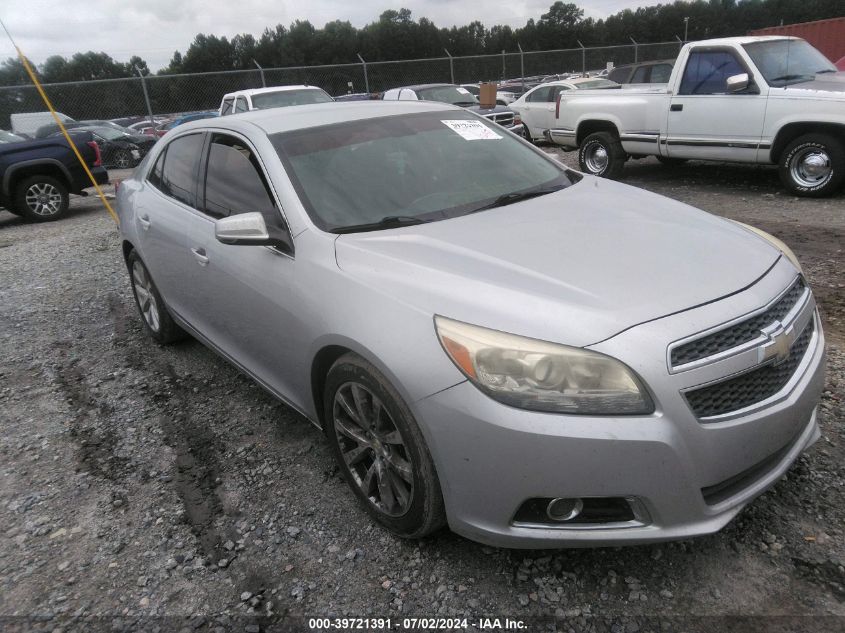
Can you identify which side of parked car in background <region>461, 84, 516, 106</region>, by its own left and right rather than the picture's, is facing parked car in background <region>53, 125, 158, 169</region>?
right

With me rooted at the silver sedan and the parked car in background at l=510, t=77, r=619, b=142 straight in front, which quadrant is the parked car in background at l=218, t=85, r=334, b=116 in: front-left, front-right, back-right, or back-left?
front-left

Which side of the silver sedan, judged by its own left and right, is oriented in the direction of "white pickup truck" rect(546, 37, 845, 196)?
left

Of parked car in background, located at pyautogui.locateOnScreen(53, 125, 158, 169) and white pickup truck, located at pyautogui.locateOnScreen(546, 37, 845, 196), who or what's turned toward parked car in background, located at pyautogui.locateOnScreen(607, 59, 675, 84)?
parked car in background, located at pyautogui.locateOnScreen(53, 125, 158, 169)

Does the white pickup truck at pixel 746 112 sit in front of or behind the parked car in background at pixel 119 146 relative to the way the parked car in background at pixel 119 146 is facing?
in front

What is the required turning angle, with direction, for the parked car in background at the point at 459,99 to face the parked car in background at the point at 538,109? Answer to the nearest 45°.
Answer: approximately 45° to its left

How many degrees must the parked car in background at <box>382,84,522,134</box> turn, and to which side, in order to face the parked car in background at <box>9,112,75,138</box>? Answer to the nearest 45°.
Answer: approximately 135° to its right

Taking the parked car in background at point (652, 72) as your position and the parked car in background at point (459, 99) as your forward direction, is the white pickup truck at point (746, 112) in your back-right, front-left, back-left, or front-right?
back-left

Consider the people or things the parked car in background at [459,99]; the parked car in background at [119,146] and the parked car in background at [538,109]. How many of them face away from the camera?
0

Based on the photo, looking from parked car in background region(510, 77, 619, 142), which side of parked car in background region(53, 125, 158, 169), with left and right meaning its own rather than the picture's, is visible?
front

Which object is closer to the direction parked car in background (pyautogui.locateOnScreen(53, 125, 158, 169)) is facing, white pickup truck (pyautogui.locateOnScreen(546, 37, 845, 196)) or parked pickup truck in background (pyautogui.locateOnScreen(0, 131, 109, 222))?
the white pickup truck

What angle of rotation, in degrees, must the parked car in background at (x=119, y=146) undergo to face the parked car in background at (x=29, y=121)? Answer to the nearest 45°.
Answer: approximately 180°

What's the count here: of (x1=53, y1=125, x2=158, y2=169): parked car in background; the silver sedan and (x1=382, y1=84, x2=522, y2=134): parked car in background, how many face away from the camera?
0

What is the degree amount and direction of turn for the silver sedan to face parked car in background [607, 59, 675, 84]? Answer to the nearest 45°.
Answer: approximately 135° to its left

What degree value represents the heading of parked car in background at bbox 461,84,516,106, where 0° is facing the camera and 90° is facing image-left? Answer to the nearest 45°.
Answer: approximately 315°

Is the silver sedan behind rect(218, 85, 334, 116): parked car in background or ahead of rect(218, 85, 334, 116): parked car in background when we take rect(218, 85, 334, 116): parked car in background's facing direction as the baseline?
ahead
